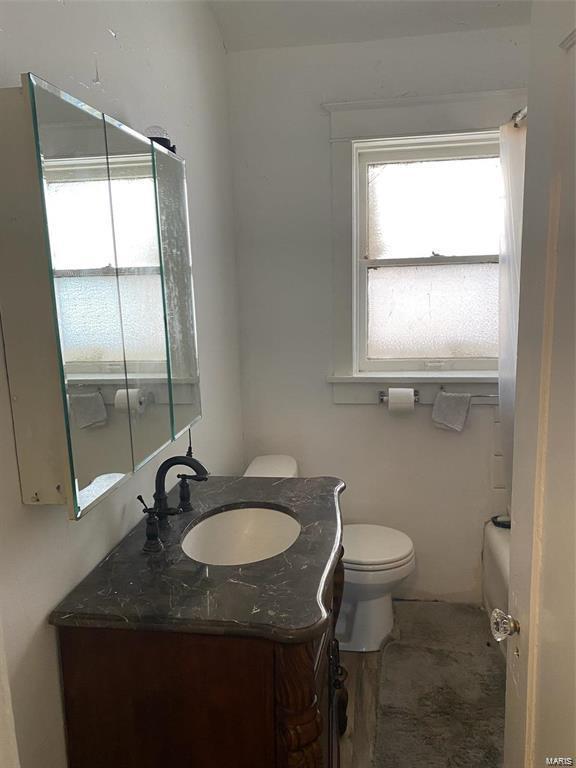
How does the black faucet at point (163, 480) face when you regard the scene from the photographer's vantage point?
facing to the right of the viewer

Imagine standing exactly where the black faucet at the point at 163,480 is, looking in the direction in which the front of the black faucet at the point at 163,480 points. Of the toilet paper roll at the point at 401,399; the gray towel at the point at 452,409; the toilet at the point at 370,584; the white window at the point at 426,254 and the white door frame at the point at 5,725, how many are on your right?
1

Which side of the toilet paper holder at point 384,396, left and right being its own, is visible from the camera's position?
front

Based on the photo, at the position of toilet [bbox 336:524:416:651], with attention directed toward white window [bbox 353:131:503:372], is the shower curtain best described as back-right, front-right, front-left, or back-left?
front-right

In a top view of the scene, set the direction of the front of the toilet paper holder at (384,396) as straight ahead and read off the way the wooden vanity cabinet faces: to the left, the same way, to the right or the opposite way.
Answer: to the left

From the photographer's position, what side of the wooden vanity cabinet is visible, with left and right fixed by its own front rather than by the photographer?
right

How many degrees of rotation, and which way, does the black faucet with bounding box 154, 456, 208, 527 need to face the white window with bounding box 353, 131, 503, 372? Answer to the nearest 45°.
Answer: approximately 45° to its left

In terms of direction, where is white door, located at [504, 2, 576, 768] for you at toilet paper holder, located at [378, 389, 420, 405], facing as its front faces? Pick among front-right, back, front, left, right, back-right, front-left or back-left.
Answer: front
